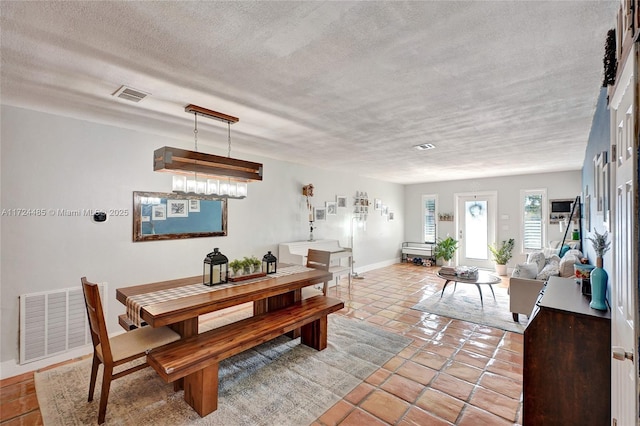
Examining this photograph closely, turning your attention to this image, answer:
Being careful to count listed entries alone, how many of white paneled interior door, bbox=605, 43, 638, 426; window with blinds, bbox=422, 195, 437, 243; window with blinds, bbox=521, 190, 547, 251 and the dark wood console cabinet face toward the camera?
2

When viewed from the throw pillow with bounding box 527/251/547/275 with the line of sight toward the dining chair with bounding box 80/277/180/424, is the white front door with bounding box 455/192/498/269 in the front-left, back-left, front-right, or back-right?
back-right

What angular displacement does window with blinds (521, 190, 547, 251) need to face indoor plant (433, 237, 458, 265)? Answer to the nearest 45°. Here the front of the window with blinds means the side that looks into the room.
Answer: approximately 90° to its right

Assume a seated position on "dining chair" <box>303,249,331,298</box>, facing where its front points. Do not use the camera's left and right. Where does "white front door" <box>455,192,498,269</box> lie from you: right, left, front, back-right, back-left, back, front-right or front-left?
back

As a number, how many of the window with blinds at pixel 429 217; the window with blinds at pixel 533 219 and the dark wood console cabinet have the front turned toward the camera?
2

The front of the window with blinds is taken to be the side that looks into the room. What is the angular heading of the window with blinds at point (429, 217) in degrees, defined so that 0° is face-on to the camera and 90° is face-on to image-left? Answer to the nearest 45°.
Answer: approximately 0°

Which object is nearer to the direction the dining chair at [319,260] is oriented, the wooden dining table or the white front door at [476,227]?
the wooden dining table

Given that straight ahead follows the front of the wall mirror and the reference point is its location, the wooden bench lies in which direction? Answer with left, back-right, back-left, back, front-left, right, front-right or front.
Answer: front-right

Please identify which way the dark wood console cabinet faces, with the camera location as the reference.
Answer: facing to the left of the viewer

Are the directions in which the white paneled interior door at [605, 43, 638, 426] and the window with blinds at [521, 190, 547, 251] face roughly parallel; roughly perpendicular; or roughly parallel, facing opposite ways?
roughly perpendicular

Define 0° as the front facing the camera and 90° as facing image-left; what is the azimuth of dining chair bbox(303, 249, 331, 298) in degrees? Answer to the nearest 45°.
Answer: approximately 45°
